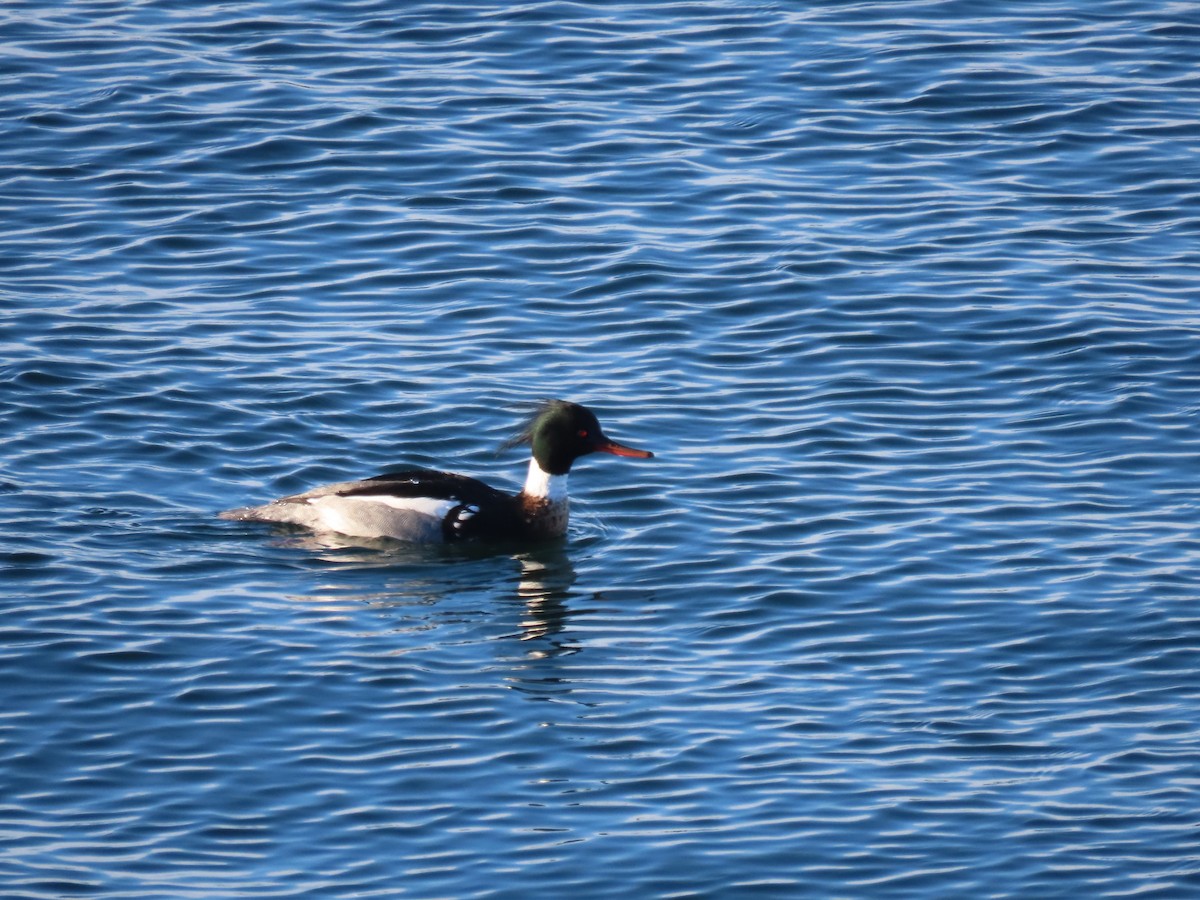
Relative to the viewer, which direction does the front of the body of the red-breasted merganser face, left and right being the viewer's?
facing to the right of the viewer
